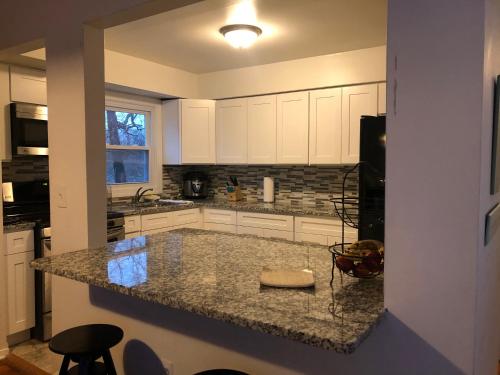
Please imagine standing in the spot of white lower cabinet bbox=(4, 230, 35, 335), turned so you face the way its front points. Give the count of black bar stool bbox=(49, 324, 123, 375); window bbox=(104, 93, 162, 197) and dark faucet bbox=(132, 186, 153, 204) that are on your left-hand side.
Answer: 2

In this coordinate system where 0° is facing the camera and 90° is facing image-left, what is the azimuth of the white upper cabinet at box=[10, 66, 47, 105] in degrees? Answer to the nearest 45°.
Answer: approximately 315°

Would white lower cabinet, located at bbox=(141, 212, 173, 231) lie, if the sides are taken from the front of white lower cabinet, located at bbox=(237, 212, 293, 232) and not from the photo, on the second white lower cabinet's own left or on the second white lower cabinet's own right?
on the second white lower cabinet's own right

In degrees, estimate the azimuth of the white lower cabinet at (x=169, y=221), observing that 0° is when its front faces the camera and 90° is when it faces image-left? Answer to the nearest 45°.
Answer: approximately 315°

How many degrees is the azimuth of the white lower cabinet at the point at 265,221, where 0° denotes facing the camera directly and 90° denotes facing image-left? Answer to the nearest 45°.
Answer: approximately 0°

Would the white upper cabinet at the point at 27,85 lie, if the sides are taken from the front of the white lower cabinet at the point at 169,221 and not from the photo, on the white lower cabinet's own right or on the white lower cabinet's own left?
on the white lower cabinet's own right
